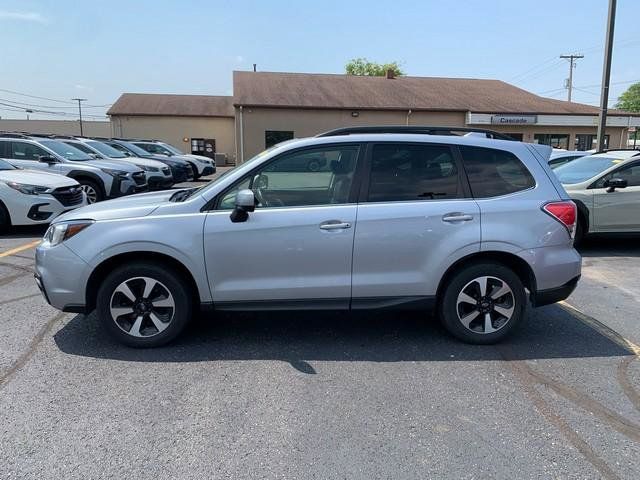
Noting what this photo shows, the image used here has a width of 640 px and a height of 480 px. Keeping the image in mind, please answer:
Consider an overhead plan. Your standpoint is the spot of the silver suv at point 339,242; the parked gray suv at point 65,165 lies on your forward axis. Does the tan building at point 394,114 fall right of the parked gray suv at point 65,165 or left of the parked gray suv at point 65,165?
right

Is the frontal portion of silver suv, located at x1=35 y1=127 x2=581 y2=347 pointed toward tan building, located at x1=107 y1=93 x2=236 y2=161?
no

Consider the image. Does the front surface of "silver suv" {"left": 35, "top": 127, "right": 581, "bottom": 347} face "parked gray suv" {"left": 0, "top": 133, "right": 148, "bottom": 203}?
no

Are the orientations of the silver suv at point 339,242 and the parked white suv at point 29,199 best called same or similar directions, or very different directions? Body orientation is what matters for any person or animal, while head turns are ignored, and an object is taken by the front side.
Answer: very different directions

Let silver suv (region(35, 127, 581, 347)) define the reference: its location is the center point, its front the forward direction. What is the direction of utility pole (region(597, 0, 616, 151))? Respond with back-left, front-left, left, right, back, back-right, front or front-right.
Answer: back-right

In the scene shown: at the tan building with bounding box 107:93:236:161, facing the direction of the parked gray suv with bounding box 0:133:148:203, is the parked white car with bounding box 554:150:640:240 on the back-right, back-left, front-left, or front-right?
front-left

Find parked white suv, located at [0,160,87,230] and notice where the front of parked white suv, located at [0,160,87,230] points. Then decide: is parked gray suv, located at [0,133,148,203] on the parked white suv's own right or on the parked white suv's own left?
on the parked white suv's own left

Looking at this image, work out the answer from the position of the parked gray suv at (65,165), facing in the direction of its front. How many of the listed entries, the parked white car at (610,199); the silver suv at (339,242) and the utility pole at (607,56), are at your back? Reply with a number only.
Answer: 0

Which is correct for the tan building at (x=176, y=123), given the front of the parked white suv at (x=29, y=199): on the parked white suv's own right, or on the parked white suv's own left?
on the parked white suv's own left

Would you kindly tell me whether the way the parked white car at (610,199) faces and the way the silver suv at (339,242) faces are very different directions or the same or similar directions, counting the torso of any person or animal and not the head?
same or similar directions

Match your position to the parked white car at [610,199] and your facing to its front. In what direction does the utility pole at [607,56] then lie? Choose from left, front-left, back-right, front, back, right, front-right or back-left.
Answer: back-right

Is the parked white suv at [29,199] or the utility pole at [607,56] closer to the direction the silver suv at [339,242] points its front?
the parked white suv

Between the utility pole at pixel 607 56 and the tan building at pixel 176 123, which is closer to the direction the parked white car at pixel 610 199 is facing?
the tan building

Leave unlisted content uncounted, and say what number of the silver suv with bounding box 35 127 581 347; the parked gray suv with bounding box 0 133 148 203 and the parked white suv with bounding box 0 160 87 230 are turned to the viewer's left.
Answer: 1

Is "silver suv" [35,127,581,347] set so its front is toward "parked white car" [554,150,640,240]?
no

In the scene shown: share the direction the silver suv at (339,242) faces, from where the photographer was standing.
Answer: facing to the left of the viewer

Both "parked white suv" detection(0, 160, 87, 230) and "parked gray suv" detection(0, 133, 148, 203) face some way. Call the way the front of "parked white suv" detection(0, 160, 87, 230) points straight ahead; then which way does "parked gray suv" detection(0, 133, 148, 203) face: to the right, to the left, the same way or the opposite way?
the same way

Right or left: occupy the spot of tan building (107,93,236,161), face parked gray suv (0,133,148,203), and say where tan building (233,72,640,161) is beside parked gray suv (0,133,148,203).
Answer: left

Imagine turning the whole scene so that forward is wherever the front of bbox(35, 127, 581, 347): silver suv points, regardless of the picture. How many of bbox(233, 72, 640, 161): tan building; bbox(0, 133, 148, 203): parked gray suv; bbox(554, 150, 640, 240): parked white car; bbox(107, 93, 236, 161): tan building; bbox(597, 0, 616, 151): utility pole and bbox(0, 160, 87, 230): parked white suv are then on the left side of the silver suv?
0

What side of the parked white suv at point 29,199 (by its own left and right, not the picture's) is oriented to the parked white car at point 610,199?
front
